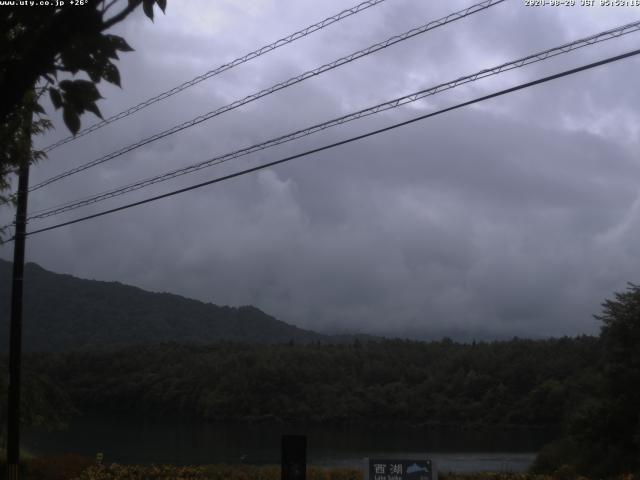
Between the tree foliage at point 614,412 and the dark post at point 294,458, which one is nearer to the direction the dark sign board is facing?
the dark post

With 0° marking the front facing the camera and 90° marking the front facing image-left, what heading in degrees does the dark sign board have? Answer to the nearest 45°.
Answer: approximately 0°

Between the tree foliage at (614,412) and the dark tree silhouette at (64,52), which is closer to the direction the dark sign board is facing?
the dark tree silhouette

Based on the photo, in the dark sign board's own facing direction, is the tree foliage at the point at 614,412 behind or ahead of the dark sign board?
behind

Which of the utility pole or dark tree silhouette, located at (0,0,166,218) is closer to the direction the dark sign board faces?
the dark tree silhouette

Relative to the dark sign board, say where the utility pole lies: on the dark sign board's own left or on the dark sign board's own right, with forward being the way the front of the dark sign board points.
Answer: on the dark sign board's own right
